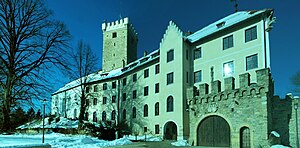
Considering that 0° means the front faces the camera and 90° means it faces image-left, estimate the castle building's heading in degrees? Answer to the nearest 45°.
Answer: approximately 45°
